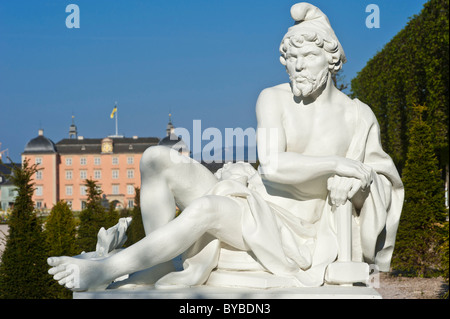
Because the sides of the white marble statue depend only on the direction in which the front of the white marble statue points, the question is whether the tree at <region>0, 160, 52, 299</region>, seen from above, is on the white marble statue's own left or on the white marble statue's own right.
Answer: on the white marble statue's own right

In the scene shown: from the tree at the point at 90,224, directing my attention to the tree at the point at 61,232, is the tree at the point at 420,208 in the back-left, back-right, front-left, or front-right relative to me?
front-left

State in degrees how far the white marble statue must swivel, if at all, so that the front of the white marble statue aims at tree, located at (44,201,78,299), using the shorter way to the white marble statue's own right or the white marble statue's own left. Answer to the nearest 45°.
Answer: approximately 90° to the white marble statue's own right

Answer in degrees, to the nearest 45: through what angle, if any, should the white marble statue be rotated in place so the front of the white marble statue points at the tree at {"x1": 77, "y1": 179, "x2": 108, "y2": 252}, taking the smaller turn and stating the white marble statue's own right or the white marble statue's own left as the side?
approximately 135° to the white marble statue's own right

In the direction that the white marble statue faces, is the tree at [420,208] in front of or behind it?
behind

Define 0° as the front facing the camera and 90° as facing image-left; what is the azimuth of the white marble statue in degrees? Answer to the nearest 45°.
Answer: approximately 45°
